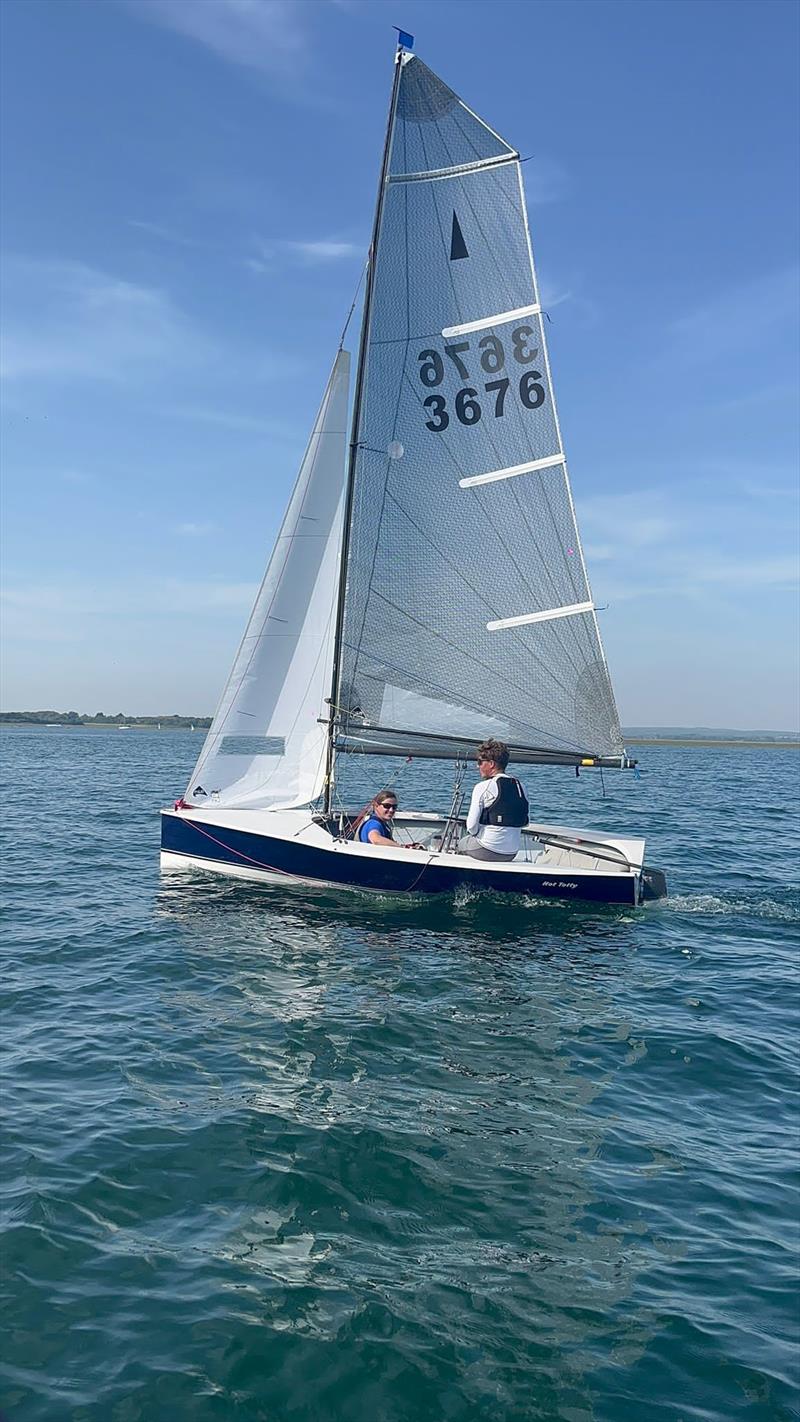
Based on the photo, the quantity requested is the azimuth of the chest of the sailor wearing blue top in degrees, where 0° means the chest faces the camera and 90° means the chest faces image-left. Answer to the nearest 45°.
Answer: approximately 315°

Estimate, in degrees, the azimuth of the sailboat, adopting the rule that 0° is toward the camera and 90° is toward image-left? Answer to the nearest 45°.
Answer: approximately 90°
